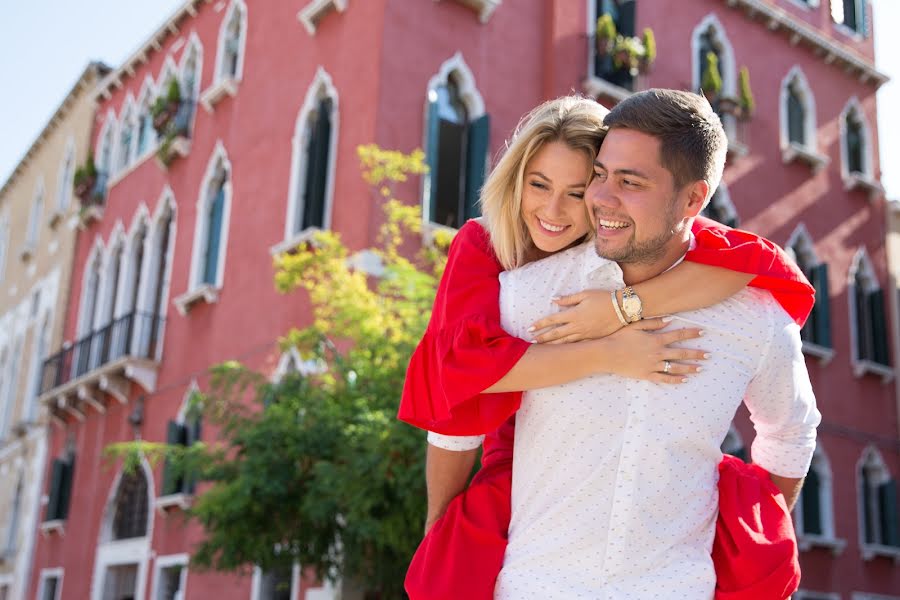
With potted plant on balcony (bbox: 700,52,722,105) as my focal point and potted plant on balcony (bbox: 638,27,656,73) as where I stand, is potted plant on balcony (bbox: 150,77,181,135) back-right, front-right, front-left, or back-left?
back-left

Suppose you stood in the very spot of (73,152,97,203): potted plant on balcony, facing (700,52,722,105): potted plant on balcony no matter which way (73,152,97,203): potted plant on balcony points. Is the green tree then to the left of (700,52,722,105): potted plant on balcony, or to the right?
right
